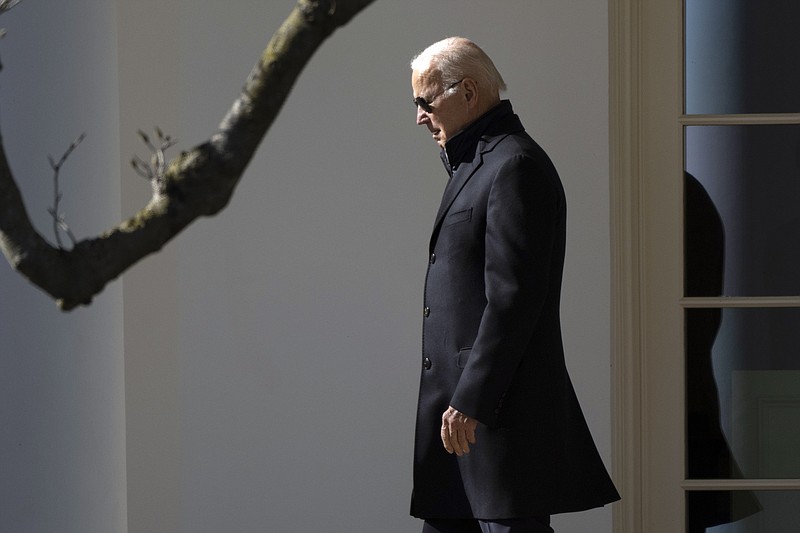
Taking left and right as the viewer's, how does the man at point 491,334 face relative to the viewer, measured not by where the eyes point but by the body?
facing to the left of the viewer

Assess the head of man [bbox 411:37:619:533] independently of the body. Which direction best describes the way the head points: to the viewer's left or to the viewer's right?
to the viewer's left

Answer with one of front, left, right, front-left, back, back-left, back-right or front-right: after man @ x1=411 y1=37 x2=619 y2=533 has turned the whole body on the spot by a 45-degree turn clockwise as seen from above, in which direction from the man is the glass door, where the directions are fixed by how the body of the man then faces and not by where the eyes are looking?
right
